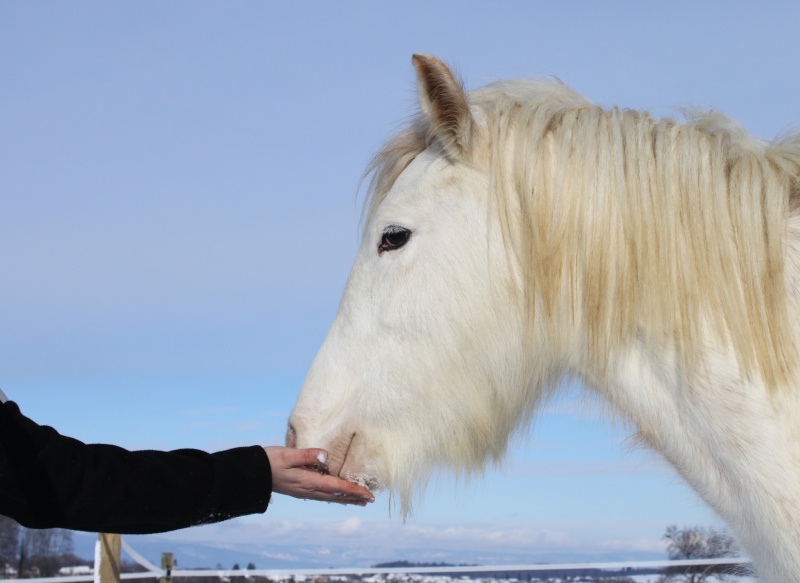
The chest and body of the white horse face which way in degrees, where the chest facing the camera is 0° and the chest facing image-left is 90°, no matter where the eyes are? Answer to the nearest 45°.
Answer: approximately 90°

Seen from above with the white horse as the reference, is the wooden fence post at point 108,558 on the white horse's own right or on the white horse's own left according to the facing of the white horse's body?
on the white horse's own right

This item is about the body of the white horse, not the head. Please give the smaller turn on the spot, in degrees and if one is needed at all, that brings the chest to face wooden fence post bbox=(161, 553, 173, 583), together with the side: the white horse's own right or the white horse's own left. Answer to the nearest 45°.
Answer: approximately 45° to the white horse's own right
